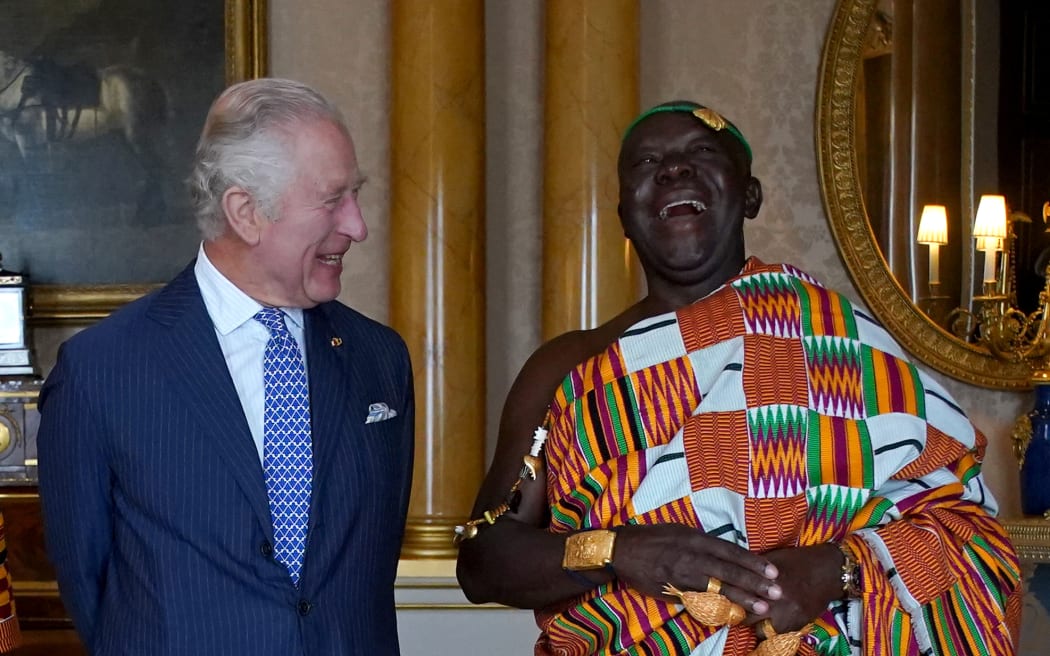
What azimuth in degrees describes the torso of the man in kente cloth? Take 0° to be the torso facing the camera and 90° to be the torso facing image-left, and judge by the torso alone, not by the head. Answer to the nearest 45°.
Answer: approximately 0°

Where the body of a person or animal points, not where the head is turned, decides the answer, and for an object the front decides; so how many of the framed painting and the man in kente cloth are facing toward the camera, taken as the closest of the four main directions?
2

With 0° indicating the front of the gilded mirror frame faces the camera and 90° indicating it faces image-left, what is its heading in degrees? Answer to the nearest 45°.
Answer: approximately 0°
